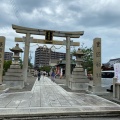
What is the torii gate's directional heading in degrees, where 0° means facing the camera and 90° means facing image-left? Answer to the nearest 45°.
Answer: approximately 0°

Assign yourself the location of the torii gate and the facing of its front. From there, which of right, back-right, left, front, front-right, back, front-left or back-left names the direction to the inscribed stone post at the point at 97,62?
front-left

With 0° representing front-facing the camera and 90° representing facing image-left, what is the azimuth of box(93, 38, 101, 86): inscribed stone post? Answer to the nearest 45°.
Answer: approximately 0°

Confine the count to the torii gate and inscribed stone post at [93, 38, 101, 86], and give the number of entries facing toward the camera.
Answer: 2

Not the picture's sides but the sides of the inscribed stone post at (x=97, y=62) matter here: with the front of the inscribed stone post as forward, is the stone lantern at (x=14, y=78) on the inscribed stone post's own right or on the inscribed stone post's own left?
on the inscribed stone post's own right
